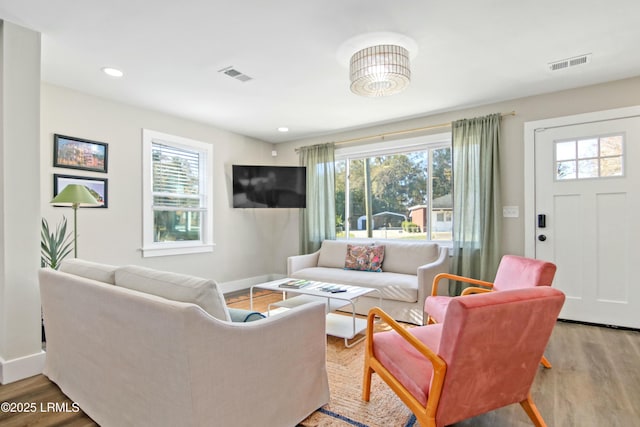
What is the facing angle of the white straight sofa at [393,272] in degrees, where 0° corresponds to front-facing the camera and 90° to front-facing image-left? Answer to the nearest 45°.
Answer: approximately 45°

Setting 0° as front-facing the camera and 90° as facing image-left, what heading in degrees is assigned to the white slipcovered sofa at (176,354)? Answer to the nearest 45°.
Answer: approximately 225°

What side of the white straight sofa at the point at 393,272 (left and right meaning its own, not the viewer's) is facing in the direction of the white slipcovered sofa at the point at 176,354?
front

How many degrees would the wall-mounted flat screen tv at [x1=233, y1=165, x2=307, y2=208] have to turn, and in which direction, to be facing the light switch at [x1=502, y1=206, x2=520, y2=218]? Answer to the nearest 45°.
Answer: approximately 45° to its left

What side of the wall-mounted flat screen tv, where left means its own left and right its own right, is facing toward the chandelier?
front

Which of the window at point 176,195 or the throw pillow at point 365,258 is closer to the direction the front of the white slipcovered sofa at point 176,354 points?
the throw pillow

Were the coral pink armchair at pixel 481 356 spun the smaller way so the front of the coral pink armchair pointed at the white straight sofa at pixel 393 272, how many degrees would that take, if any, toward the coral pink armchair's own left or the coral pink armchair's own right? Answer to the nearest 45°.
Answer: approximately 45° to the coral pink armchair's own right

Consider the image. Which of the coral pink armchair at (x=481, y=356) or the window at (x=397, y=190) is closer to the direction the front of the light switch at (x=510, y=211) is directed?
the coral pink armchair

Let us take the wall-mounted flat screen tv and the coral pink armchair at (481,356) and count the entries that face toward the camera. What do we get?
1

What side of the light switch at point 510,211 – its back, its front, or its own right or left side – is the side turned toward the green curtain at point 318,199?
right

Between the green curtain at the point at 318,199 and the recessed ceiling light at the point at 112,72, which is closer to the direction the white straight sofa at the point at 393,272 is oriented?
the recessed ceiling light
